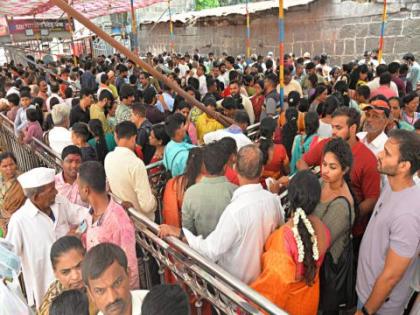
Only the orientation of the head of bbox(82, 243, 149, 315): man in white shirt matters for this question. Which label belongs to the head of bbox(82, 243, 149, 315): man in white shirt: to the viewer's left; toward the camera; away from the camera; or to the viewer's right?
toward the camera

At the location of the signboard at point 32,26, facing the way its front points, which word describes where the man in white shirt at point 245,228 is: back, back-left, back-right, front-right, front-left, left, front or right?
front

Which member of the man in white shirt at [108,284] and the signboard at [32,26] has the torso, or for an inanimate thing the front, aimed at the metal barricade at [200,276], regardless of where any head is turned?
the signboard

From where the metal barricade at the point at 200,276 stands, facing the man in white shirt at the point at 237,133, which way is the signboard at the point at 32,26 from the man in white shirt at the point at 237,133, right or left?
left

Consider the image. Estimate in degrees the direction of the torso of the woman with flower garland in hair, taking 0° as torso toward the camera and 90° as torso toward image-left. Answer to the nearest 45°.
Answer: approximately 180°

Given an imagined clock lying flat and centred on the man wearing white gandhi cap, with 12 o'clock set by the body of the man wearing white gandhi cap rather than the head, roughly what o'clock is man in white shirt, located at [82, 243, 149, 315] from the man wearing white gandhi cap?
The man in white shirt is roughly at 1 o'clock from the man wearing white gandhi cap.

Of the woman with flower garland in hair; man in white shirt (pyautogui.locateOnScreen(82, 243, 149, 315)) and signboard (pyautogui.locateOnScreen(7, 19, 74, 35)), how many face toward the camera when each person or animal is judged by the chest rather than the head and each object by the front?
2

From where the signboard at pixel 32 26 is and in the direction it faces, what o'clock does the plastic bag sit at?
The plastic bag is roughly at 12 o'clock from the signboard.

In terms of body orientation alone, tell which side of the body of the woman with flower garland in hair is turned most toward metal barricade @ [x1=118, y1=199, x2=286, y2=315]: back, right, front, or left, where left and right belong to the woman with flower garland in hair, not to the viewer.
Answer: left

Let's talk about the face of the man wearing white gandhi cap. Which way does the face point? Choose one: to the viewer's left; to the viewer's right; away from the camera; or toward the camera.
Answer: to the viewer's right

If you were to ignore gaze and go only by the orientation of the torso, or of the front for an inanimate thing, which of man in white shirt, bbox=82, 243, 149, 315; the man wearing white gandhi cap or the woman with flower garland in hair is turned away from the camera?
the woman with flower garland in hair

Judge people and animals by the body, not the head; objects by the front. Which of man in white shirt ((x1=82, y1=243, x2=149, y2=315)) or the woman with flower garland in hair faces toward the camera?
the man in white shirt

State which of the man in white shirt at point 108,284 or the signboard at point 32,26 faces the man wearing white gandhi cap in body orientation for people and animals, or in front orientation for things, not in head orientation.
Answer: the signboard

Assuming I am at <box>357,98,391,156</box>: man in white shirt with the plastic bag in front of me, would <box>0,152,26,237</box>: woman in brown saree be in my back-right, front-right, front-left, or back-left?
front-right

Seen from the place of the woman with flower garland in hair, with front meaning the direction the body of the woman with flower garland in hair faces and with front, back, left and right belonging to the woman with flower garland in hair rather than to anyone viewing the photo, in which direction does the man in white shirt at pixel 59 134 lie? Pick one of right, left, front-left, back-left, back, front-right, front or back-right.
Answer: front-left

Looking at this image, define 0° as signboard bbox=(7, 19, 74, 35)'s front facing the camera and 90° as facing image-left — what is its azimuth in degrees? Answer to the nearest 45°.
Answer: approximately 0°

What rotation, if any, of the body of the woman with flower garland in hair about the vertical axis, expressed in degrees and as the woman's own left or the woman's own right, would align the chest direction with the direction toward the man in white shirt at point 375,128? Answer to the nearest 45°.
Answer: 0° — they already face them

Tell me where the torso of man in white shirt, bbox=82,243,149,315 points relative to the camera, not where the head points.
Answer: toward the camera

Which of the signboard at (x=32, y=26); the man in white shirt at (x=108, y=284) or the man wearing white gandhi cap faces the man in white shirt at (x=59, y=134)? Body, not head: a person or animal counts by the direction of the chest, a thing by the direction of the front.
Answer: the signboard
